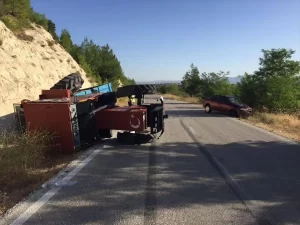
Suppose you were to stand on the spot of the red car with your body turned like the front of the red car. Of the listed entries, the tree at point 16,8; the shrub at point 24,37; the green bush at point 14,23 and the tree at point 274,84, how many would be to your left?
1

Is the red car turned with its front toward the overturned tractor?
no

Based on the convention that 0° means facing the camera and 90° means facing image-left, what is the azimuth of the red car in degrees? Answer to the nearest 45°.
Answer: approximately 315°

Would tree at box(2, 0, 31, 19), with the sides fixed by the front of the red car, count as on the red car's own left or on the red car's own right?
on the red car's own right

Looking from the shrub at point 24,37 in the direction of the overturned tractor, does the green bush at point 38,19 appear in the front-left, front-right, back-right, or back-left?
back-left

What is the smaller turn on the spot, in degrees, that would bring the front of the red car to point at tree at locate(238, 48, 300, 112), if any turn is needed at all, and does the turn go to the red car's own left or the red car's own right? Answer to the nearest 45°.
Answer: approximately 90° to the red car's own left

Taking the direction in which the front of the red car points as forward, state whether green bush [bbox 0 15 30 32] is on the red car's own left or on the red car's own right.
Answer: on the red car's own right

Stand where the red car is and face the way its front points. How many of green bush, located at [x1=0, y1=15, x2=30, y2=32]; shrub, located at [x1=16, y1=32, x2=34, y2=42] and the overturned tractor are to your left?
0

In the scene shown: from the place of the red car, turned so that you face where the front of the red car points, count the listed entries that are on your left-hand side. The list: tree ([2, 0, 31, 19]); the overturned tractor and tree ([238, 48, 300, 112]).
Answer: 1

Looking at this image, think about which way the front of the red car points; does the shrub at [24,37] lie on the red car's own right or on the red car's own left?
on the red car's own right

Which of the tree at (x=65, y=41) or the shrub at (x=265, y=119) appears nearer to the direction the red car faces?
the shrub
